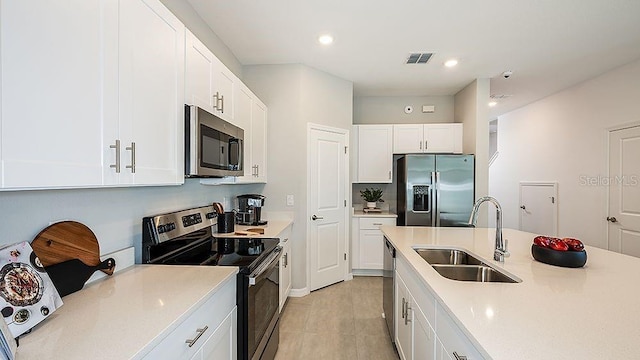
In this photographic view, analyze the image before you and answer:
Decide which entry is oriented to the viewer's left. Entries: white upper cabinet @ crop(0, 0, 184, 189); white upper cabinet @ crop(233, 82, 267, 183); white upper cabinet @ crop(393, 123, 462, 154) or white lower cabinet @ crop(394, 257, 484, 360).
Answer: the white lower cabinet

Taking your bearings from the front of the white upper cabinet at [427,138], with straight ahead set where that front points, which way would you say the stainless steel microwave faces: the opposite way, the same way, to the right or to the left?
to the left

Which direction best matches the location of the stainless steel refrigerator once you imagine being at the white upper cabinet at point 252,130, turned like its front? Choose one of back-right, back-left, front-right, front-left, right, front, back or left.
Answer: front

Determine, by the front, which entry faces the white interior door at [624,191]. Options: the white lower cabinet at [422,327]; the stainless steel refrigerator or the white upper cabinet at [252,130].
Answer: the white upper cabinet

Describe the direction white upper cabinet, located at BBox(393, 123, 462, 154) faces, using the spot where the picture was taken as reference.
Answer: facing the viewer

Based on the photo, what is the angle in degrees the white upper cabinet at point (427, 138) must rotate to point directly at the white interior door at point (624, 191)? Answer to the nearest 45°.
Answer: approximately 90° to its left

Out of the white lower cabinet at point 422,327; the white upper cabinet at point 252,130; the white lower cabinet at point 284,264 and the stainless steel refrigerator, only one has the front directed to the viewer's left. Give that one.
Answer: the white lower cabinet at point 422,327

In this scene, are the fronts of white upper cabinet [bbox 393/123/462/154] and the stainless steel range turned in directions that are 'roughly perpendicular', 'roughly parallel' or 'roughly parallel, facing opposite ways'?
roughly perpendicular

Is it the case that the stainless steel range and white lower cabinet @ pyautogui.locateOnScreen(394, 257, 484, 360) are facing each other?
yes

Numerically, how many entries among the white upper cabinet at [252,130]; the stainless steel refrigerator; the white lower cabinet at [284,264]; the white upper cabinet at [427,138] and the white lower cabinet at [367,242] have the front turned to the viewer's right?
2

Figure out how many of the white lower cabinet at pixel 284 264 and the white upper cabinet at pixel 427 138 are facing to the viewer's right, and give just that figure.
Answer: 1

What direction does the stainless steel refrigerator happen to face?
toward the camera

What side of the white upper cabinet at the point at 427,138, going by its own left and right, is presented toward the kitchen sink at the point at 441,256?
front

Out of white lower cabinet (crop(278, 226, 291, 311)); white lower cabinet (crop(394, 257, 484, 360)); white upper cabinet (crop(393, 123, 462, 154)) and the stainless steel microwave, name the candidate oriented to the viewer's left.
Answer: white lower cabinet (crop(394, 257, 484, 360))

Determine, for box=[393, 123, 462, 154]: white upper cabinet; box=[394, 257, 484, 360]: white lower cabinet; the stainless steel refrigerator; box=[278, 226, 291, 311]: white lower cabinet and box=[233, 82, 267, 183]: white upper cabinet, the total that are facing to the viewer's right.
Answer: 2

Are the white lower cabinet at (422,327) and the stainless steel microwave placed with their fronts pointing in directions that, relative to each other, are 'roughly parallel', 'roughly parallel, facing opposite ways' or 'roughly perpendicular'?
roughly parallel, facing opposite ways

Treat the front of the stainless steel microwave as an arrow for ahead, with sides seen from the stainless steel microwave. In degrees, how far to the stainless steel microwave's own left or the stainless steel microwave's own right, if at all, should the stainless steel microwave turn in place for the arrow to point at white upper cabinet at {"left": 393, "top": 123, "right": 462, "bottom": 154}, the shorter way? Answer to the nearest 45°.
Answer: approximately 90° to the stainless steel microwave's own left

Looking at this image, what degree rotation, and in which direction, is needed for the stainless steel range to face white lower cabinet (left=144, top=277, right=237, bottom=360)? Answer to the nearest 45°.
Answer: approximately 45° to its right
